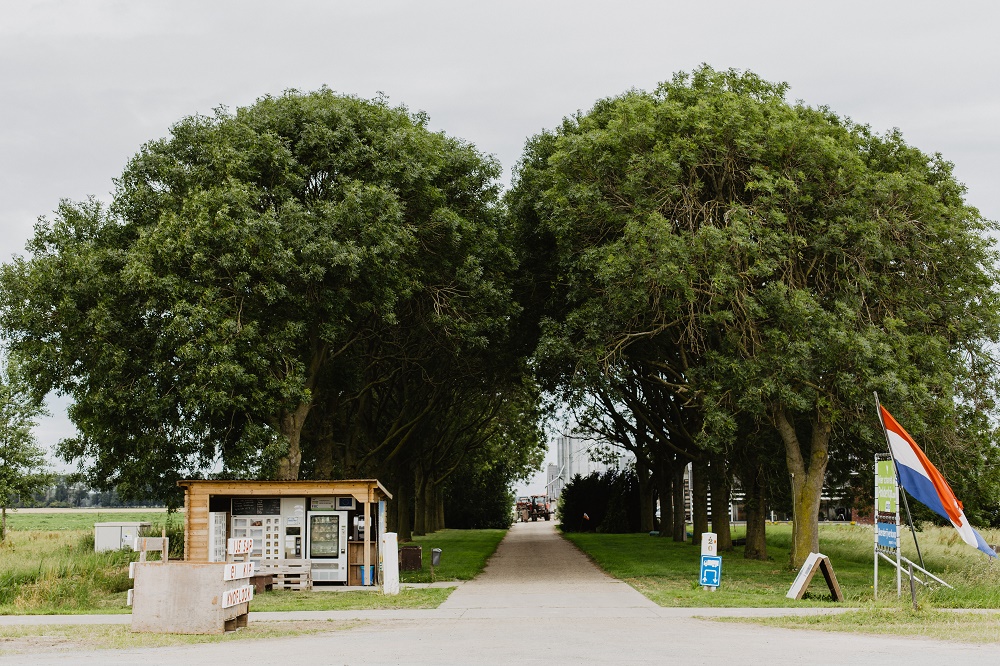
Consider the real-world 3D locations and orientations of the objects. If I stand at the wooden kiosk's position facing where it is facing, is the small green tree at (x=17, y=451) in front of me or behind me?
behind

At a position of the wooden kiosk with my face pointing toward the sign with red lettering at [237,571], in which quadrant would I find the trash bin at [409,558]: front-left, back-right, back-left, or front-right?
back-left

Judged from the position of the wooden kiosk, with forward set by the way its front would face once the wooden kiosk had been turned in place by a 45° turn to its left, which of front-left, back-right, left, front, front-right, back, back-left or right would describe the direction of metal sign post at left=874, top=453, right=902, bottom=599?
front

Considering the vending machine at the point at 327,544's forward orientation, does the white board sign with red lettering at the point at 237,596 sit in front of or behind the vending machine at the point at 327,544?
in front

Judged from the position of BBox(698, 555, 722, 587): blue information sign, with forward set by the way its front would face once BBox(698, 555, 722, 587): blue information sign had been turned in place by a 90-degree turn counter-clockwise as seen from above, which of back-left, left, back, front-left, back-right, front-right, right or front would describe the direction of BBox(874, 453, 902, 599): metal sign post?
front-right

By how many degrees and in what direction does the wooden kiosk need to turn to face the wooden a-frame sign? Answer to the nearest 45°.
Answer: approximately 45° to its left

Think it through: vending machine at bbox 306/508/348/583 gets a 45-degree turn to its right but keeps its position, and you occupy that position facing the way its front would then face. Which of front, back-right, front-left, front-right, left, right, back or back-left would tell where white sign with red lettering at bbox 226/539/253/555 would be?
front-left

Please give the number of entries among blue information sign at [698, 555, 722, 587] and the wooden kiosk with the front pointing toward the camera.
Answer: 2

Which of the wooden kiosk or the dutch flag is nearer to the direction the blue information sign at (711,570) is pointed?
the dutch flag

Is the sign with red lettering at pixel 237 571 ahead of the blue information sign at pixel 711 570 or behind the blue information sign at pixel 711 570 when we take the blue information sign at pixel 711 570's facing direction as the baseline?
ahead

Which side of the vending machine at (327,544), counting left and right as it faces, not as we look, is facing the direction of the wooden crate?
front

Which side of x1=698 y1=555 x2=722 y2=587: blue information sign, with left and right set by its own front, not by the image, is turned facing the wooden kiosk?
right

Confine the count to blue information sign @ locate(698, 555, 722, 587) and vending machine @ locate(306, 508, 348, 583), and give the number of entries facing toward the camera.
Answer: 2

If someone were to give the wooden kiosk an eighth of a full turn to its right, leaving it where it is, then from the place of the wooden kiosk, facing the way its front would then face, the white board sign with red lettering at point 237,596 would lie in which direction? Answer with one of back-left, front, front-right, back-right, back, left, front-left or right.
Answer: front-left
